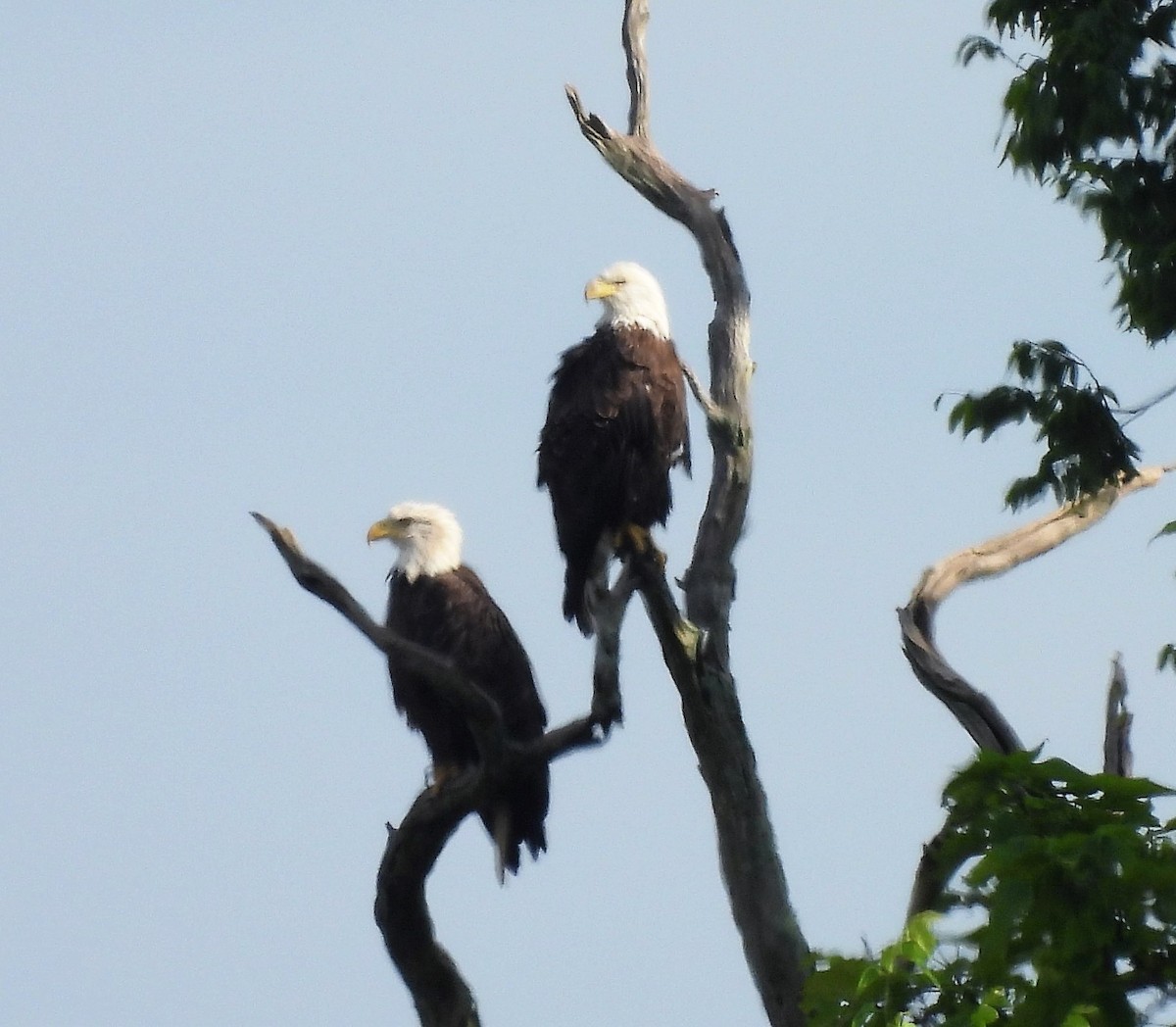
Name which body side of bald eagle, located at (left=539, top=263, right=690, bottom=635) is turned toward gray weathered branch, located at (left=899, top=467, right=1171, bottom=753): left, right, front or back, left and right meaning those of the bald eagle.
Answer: left

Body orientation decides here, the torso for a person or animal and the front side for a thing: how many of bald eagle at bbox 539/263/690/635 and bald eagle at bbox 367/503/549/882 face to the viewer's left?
1

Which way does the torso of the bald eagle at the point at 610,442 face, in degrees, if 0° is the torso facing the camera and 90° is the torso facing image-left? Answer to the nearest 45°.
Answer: approximately 315°

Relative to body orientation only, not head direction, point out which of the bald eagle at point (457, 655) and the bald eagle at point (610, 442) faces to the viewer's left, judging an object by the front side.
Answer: the bald eagle at point (457, 655)

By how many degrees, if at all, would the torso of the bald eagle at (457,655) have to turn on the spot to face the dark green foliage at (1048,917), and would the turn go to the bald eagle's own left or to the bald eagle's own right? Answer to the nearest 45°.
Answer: approximately 135° to the bald eagle's own left

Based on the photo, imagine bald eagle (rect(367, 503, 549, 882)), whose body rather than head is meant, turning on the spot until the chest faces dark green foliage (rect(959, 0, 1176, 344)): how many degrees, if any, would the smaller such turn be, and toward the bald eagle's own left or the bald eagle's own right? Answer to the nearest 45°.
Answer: approximately 135° to the bald eagle's own left

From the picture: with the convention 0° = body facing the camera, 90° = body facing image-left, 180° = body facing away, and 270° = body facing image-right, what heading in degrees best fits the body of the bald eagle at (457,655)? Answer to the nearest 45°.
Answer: approximately 90°

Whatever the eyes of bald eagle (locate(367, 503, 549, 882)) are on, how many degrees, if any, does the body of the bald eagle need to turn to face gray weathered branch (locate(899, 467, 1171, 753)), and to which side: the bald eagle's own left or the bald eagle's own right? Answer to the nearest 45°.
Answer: approximately 180°

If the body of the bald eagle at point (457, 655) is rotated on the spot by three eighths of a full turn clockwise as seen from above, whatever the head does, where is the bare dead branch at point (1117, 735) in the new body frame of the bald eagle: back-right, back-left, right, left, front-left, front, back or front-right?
front-right
